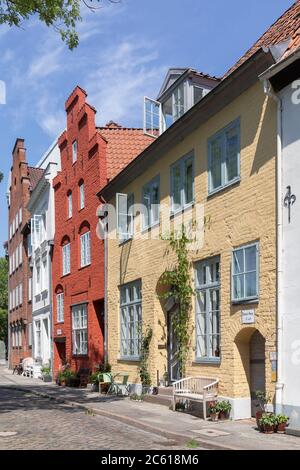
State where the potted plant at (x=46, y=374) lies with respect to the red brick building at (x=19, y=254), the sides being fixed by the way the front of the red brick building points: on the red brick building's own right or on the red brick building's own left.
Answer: on the red brick building's own left

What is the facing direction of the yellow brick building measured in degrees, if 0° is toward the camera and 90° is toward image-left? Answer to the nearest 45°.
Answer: approximately 45°

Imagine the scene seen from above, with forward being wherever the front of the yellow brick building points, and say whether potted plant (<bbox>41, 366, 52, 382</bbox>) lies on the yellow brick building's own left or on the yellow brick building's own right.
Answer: on the yellow brick building's own right

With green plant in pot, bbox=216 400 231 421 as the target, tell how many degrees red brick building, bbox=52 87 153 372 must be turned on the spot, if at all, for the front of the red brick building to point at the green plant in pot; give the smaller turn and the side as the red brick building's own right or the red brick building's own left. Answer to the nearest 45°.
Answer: approximately 45° to the red brick building's own left

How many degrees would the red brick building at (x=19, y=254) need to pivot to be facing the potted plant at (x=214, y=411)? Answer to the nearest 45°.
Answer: approximately 45° to its left

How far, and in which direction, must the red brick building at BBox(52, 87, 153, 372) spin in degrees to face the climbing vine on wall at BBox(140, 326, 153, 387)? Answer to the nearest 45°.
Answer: approximately 45° to its left

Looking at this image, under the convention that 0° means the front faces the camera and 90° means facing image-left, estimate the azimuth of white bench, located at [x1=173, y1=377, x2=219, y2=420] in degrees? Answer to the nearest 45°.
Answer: approximately 45°

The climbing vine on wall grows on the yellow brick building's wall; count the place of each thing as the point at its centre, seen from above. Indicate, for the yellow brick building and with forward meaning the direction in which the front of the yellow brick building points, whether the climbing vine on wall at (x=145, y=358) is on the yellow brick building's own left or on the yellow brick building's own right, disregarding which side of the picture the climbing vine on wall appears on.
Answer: on the yellow brick building's own right
